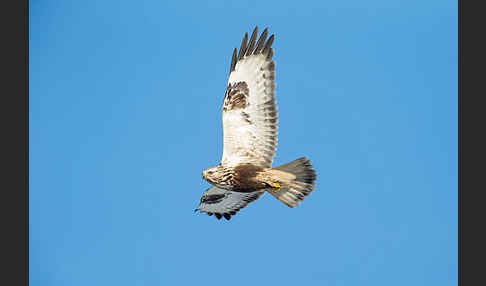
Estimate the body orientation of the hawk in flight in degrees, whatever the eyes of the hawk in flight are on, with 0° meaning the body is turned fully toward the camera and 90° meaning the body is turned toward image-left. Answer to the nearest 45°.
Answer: approximately 90°
